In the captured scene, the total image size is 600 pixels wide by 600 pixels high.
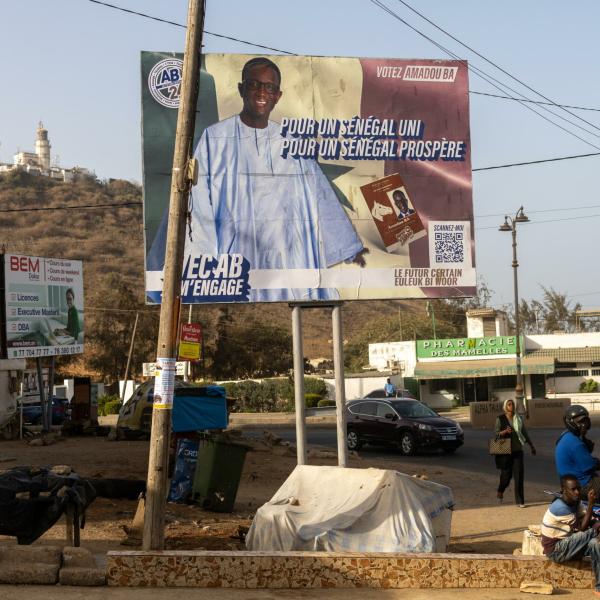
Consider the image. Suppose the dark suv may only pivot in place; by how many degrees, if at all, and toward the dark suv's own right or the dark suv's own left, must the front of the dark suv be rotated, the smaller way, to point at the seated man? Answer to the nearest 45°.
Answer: approximately 45° to the dark suv's own right

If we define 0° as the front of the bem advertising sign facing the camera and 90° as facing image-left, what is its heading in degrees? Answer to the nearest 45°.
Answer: approximately 315°

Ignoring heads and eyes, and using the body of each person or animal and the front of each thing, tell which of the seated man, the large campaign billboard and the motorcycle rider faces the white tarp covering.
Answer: the large campaign billboard

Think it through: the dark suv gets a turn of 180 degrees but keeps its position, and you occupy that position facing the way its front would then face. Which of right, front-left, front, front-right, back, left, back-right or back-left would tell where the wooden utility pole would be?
back-left
